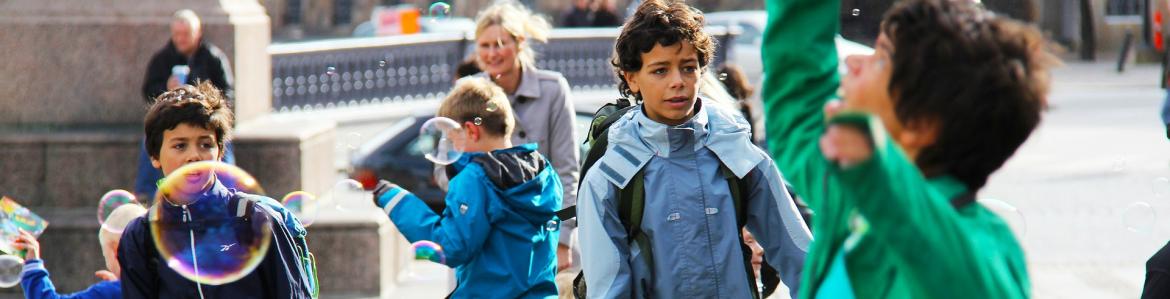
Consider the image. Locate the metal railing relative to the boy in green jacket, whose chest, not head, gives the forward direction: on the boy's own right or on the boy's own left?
on the boy's own right

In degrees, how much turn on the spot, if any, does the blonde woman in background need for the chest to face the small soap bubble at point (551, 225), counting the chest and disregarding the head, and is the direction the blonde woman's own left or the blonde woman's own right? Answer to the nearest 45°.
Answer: approximately 45° to the blonde woman's own left

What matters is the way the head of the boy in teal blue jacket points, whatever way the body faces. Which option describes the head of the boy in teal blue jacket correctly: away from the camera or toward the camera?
away from the camera

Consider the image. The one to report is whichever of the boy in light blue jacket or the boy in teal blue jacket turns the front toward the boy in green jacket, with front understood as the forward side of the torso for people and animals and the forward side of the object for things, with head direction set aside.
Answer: the boy in light blue jacket

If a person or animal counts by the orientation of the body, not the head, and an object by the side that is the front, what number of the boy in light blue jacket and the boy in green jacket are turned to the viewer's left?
1

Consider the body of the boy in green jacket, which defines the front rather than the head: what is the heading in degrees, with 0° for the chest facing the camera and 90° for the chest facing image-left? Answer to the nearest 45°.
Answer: approximately 90°

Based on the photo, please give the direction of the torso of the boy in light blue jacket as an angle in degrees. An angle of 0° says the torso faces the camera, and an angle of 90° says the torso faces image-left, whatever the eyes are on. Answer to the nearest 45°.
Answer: approximately 0°

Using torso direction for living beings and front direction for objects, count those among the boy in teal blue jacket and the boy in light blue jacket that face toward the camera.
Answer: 1

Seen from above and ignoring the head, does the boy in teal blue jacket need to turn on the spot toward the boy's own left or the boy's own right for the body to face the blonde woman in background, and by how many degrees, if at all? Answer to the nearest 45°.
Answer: approximately 45° to the boy's own right

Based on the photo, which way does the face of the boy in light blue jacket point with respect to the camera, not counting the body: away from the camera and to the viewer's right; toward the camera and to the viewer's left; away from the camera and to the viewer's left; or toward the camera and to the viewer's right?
toward the camera and to the viewer's right

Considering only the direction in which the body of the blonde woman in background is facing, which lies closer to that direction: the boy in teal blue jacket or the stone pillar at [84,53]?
the boy in teal blue jacket
